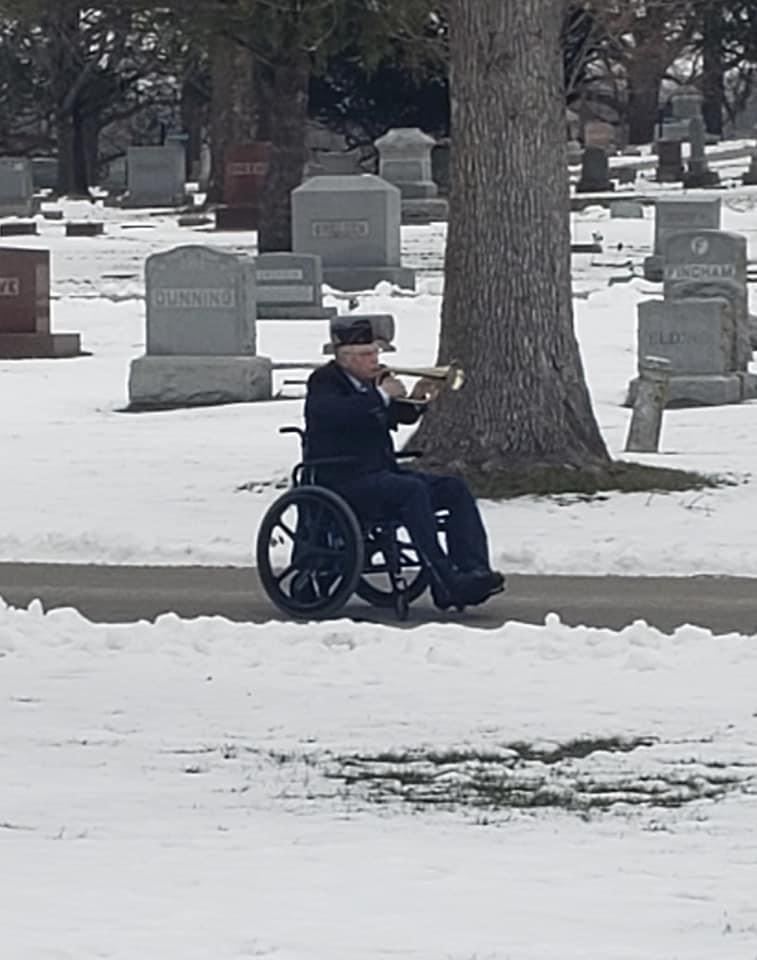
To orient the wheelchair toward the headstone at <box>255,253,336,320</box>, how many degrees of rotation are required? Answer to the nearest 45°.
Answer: approximately 135° to its left

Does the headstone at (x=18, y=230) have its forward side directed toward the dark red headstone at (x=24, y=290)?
yes

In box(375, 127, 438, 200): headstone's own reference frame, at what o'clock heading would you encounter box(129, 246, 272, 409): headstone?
box(129, 246, 272, 409): headstone is roughly at 12 o'clock from box(375, 127, 438, 200): headstone.

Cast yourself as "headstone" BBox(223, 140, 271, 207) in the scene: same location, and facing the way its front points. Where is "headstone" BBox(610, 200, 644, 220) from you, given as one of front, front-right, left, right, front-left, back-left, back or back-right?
left

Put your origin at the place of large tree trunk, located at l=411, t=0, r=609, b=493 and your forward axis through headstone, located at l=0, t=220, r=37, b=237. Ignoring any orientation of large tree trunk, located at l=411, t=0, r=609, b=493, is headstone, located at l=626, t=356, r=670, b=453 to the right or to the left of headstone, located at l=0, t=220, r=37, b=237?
right

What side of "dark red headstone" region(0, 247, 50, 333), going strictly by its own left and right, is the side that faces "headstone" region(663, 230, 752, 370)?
left

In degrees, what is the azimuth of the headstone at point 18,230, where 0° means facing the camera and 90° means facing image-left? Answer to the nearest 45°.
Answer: approximately 0°

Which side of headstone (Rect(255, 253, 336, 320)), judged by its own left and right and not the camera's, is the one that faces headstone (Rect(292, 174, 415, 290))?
back

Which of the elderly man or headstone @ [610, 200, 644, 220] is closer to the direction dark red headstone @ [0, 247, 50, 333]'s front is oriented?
the elderly man

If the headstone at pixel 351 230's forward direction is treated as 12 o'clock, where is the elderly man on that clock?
The elderly man is roughly at 12 o'clock from the headstone.

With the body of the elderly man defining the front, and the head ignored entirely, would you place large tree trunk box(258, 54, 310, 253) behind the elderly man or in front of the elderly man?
behind

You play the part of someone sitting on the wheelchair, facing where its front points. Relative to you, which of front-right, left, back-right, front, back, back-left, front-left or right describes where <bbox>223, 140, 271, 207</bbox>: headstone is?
back-left

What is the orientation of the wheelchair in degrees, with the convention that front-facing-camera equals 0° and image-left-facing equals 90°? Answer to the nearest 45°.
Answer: approximately 315°
